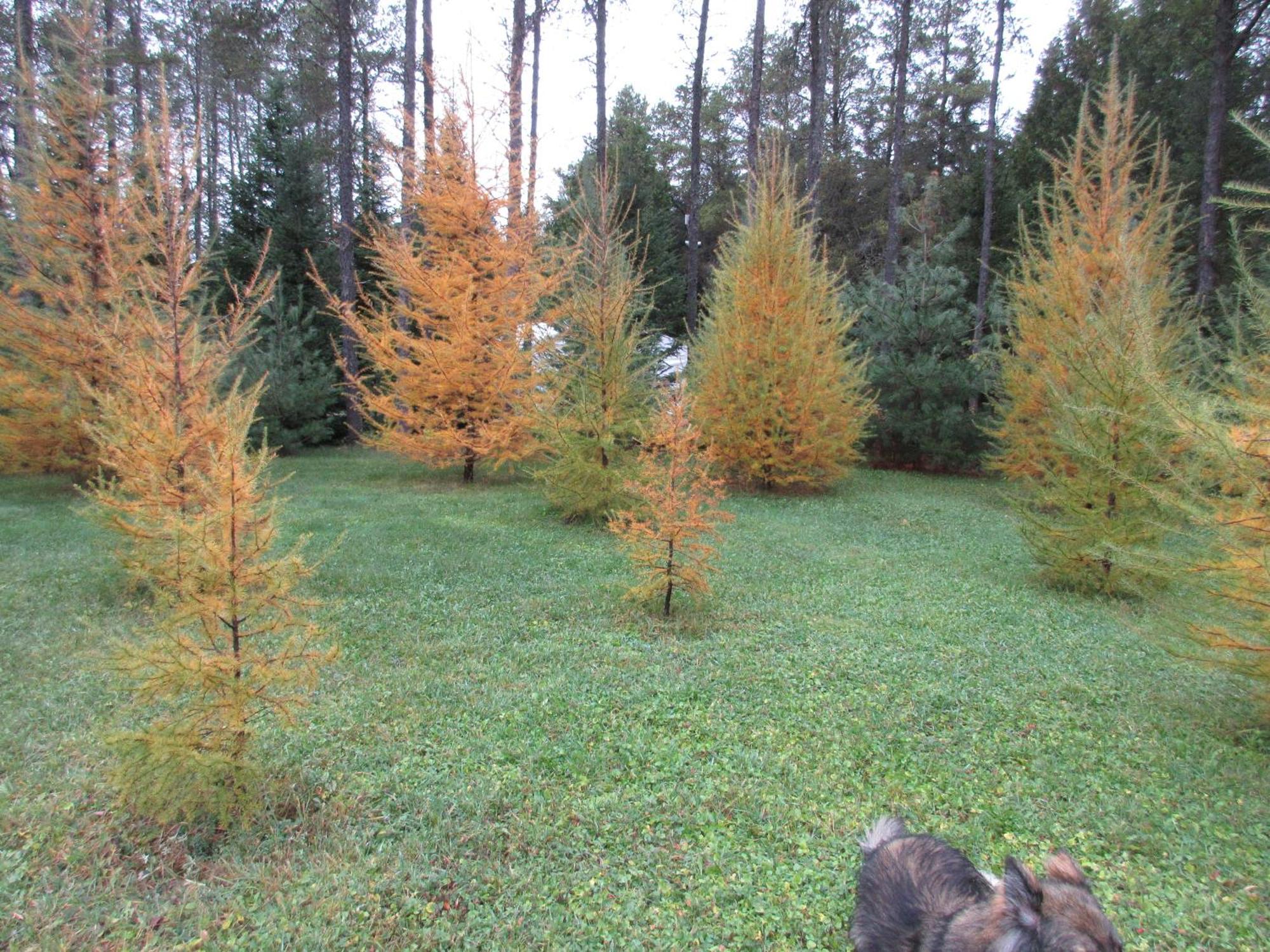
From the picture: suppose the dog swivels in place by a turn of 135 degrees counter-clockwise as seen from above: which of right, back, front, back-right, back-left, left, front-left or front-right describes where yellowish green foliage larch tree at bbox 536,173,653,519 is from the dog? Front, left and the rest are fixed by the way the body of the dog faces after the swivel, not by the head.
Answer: front-left

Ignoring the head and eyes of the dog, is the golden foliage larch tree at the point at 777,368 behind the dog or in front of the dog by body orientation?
behind

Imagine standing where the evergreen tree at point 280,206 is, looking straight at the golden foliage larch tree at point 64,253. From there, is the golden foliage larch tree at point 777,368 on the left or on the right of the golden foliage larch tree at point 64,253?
left

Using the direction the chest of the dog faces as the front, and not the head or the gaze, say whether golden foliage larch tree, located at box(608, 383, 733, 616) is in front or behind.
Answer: behind

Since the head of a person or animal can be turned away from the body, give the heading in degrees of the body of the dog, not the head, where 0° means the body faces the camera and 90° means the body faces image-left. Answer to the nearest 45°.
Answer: approximately 315°

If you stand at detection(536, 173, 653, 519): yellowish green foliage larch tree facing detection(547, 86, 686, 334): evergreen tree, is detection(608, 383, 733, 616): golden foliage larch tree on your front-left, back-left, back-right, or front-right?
back-right

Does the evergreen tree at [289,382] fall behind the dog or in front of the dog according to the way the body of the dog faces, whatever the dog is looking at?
behind

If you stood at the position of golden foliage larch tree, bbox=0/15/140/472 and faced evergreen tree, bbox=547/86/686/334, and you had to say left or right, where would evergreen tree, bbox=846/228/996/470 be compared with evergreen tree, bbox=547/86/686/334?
right

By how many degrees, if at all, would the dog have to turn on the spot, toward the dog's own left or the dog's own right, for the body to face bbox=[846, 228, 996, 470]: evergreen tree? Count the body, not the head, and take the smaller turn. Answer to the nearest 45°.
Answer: approximately 135° to the dog's own left

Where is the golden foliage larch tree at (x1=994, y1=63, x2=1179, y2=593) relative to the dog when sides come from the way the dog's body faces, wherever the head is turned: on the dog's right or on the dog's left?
on the dog's left
